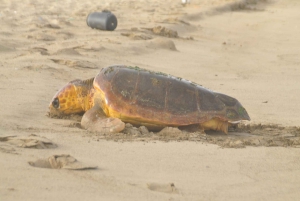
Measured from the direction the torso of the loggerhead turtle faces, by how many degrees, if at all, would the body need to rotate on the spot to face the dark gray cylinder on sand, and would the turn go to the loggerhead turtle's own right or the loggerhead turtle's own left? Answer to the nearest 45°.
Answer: approximately 90° to the loggerhead turtle's own right

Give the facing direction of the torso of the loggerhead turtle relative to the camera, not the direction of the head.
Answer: to the viewer's left
